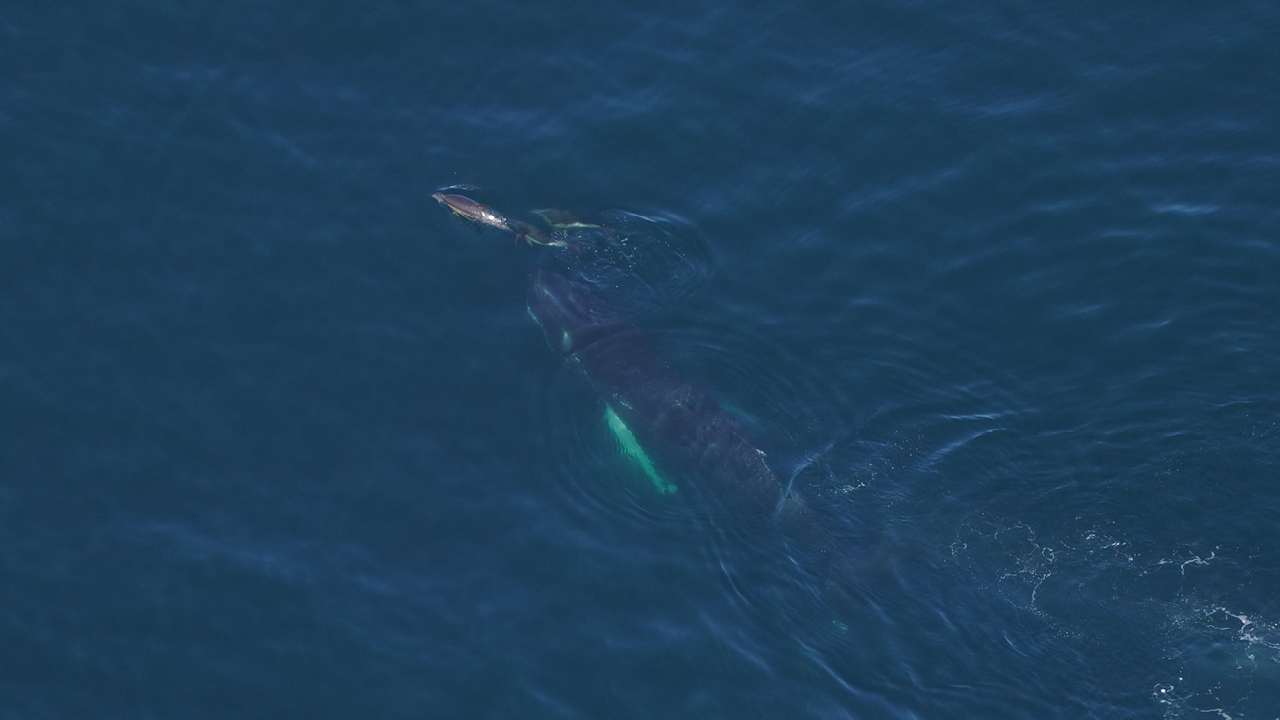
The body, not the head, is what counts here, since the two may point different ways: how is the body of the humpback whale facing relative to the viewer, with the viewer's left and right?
facing away from the viewer and to the left of the viewer
